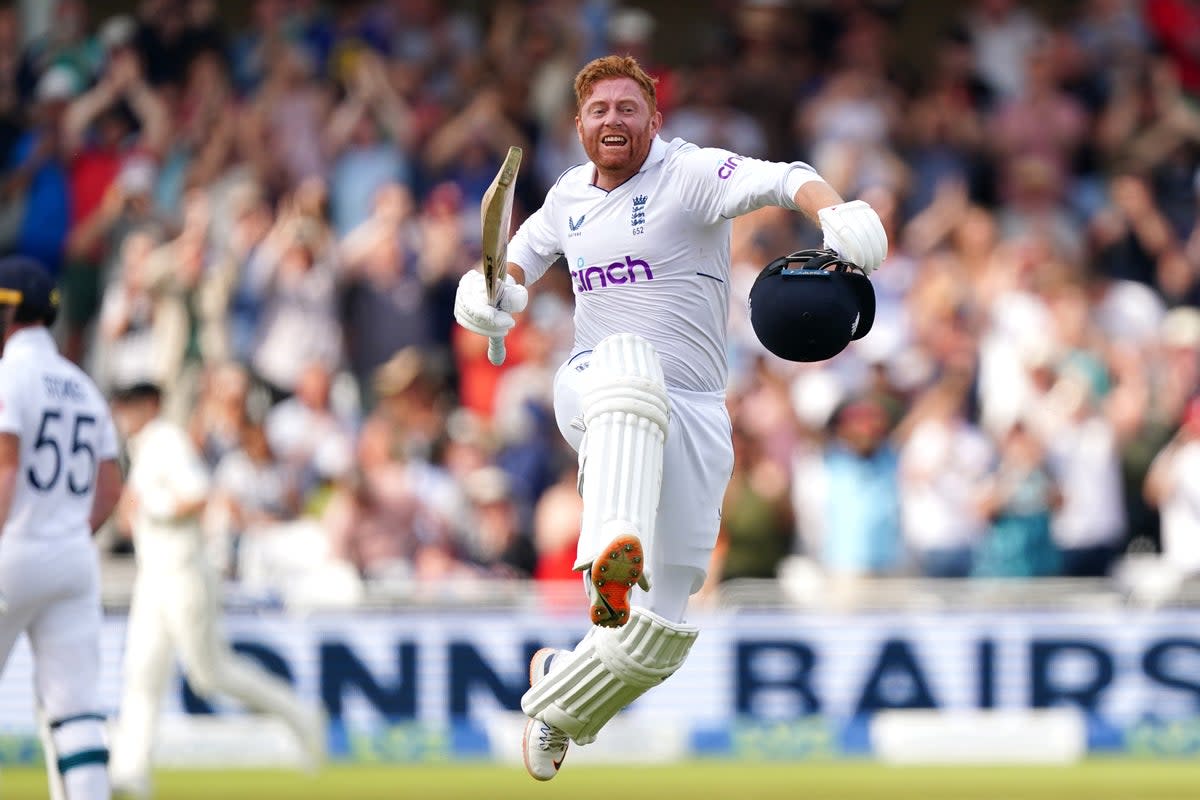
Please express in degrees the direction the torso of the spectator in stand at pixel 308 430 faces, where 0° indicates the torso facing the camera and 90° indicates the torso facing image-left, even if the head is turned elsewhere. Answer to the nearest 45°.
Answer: approximately 0°

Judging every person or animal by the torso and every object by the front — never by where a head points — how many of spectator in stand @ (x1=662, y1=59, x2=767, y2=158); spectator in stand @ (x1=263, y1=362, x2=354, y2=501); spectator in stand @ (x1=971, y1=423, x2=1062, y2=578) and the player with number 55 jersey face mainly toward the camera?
3

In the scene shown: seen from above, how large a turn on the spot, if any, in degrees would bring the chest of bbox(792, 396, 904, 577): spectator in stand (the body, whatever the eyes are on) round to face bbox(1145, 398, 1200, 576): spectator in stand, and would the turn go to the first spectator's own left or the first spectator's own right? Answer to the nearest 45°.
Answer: approximately 90° to the first spectator's own left

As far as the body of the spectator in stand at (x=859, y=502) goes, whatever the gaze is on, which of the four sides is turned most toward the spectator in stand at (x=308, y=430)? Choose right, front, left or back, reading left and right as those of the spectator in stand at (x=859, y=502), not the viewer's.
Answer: right

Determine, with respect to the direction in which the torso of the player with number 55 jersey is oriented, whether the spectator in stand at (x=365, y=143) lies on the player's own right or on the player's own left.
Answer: on the player's own right

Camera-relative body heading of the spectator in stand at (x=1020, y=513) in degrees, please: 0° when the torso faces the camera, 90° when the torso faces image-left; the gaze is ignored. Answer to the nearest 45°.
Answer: approximately 0°

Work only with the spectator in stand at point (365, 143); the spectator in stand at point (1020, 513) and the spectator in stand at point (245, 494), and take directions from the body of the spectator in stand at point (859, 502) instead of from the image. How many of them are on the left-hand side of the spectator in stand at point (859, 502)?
1

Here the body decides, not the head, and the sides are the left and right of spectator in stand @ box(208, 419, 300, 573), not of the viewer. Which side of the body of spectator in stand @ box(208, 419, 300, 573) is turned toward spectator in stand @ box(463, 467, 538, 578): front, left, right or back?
left
